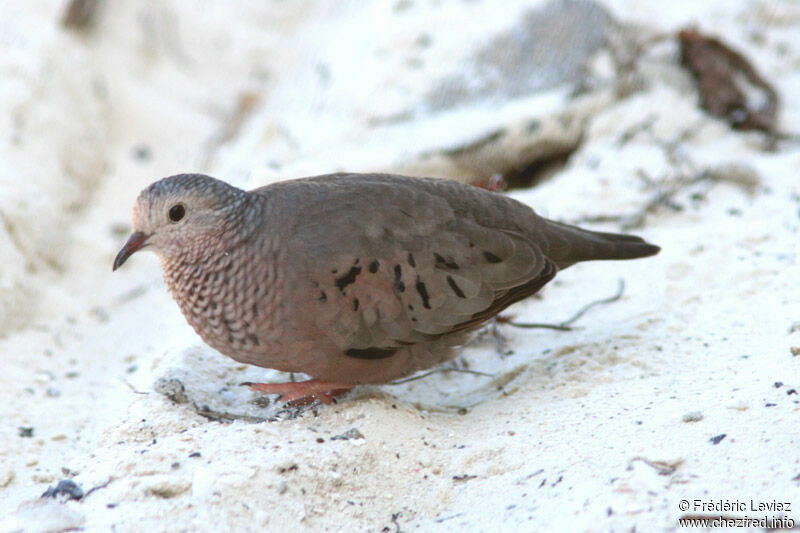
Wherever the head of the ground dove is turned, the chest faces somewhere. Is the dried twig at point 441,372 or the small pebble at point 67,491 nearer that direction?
the small pebble

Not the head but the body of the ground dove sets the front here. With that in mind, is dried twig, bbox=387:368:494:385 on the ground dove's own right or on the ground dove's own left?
on the ground dove's own right

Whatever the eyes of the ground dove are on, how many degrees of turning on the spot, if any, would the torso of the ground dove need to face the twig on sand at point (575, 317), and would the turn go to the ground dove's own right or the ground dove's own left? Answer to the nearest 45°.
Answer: approximately 135° to the ground dove's own right

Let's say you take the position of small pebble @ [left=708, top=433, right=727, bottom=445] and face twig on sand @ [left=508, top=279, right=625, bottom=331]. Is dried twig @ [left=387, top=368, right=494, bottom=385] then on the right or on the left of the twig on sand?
left

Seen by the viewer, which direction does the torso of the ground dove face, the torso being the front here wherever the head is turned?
to the viewer's left

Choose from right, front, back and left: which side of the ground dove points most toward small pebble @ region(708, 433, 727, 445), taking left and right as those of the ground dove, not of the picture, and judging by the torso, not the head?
back

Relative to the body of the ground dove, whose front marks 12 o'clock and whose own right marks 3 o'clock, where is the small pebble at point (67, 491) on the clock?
The small pebble is roughly at 11 o'clock from the ground dove.

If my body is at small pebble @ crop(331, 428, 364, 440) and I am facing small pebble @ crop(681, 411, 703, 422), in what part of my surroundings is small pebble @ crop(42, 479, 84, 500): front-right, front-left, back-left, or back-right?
back-right
